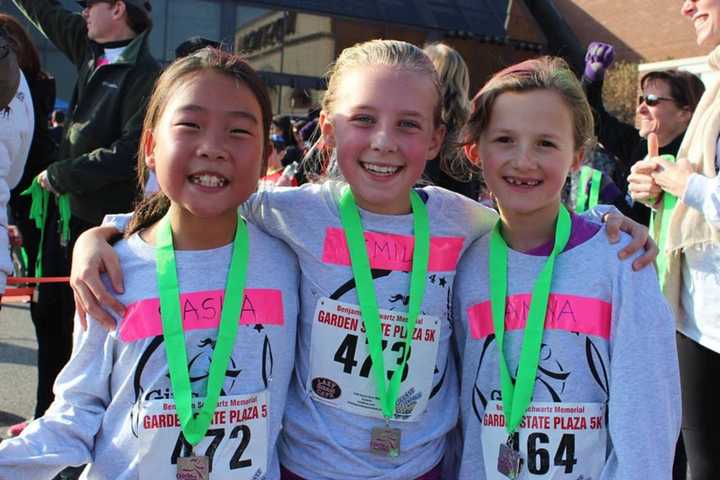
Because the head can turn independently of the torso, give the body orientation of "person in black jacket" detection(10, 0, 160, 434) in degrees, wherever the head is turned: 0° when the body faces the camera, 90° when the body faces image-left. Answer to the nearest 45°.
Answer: approximately 45°

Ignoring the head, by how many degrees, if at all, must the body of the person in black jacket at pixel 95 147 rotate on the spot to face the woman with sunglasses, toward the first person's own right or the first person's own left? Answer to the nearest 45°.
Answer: approximately 135° to the first person's own left

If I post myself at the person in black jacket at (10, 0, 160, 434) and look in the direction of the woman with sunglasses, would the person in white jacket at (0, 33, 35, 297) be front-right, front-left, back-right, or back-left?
back-right
